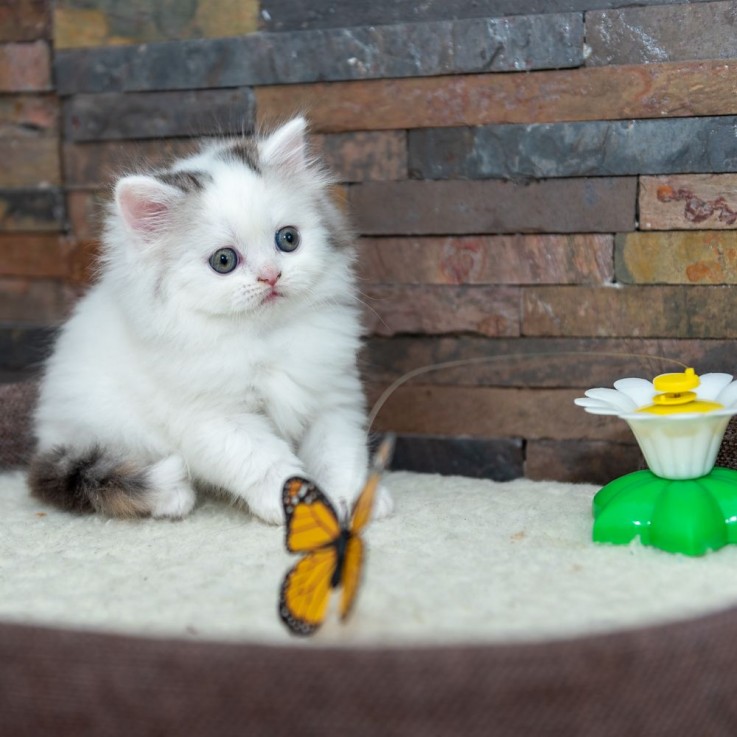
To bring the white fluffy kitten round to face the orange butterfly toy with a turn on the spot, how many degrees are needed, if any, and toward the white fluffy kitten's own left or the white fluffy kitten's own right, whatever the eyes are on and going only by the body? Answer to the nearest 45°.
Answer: approximately 45° to the white fluffy kitten's own right

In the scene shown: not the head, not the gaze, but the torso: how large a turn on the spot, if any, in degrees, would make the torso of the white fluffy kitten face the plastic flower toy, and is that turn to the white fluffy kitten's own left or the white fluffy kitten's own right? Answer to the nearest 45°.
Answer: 0° — it already faces it

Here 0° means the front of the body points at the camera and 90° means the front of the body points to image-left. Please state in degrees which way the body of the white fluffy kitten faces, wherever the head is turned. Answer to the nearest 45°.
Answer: approximately 315°
